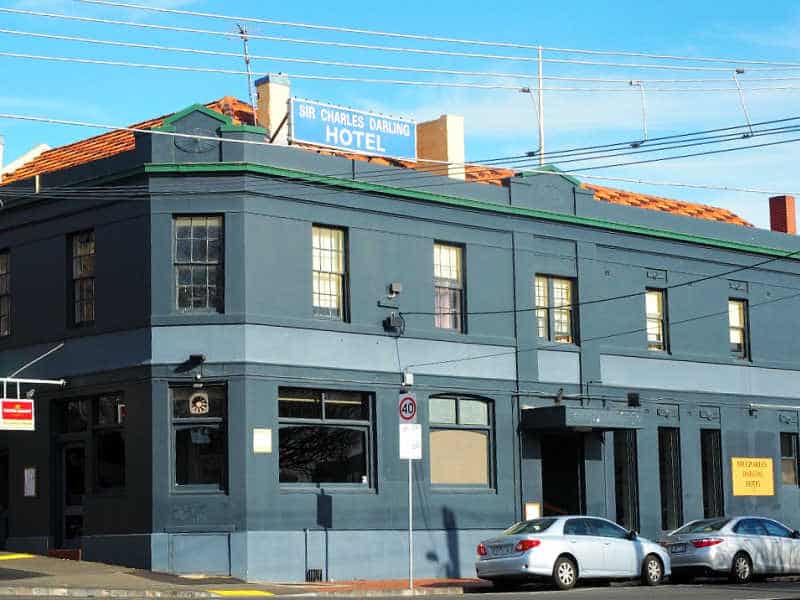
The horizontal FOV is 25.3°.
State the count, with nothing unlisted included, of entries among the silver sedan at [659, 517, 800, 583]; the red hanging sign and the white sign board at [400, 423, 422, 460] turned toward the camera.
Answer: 2

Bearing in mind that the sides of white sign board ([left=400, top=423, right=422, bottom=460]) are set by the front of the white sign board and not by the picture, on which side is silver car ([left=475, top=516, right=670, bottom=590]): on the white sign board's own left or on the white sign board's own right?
on the white sign board's own left

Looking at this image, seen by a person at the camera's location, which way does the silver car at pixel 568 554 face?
facing away from the viewer and to the right of the viewer

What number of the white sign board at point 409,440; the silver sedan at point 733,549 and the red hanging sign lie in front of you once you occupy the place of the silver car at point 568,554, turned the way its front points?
1

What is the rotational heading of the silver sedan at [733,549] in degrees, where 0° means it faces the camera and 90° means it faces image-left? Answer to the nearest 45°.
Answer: approximately 225°

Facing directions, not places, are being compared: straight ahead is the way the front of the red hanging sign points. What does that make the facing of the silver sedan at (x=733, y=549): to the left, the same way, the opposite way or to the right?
to the left

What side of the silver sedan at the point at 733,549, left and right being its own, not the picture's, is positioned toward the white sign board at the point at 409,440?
back

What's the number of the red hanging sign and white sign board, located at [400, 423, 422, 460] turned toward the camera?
2
